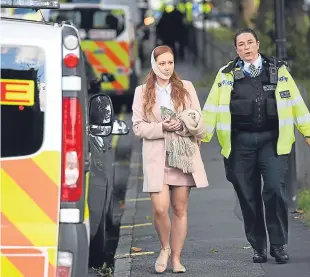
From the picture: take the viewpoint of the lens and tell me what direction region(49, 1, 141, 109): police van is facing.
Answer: facing away from the viewer

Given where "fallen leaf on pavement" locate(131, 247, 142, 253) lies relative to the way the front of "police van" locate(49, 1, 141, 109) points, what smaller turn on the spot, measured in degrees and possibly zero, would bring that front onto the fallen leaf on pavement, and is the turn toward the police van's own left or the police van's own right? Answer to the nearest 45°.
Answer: approximately 180°

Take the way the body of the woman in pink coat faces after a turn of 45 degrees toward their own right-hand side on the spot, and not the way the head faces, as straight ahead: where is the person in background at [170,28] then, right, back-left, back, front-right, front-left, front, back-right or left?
back-right

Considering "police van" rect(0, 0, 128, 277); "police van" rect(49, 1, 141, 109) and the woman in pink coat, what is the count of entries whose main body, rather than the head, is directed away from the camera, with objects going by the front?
2

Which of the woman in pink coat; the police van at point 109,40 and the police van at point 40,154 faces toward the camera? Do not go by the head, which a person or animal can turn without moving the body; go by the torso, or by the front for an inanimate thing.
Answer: the woman in pink coat

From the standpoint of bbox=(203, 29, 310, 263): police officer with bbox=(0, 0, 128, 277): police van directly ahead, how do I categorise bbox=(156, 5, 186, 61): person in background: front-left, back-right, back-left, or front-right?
back-right

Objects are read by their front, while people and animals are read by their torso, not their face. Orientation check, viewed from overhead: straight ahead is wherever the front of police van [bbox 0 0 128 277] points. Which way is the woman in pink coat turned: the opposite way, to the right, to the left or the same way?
the opposite way

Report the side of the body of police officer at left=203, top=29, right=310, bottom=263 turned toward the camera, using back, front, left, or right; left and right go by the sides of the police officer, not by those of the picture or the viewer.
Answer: front

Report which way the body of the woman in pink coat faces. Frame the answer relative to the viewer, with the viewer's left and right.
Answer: facing the viewer

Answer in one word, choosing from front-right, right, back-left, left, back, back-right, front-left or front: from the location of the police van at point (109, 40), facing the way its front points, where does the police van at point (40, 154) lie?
back

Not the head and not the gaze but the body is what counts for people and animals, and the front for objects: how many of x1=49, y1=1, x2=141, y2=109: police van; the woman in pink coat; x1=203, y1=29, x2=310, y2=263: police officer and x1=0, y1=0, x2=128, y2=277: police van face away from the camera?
2

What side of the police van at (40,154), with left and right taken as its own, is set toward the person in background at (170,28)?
front

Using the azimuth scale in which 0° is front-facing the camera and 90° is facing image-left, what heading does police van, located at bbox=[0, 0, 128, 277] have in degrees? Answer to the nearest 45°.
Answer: approximately 180°
